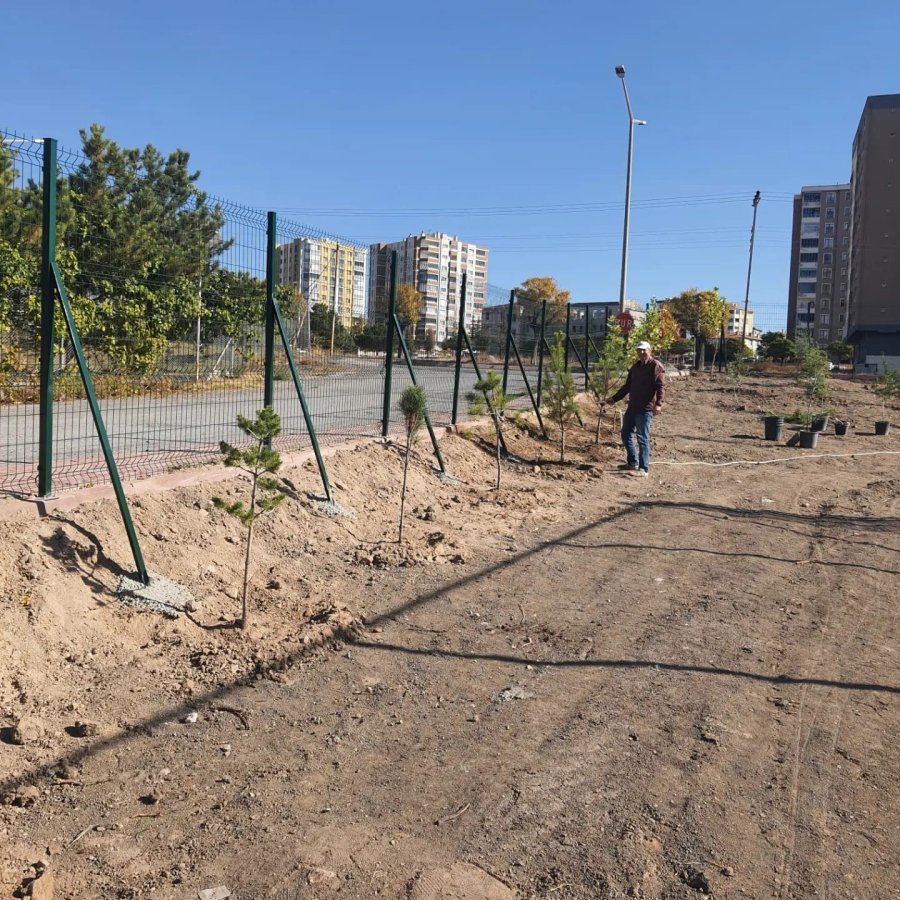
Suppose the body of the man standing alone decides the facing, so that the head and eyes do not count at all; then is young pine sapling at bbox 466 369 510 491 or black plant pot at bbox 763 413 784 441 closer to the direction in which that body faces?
the young pine sapling

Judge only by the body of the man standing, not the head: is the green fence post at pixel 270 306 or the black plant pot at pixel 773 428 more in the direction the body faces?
the green fence post

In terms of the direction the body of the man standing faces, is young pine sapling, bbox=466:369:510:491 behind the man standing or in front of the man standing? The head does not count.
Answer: in front

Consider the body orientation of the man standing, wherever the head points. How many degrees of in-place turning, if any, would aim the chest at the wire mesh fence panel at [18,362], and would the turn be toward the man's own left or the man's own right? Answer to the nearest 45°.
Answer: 0° — they already face it

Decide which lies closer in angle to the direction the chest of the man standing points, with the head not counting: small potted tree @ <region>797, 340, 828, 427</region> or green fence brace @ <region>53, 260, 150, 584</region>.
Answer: the green fence brace

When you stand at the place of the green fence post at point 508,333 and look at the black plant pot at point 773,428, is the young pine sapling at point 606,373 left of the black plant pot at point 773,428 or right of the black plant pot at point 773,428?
right

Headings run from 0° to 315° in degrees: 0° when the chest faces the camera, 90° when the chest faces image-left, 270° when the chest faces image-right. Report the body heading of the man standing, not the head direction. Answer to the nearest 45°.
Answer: approximately 45°

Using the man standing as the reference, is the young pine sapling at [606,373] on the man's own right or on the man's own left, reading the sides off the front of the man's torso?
on the man's own right

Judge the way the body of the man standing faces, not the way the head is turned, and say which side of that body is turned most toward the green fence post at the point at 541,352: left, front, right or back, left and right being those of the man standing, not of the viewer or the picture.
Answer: right

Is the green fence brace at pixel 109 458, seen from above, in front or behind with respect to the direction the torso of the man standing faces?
in front

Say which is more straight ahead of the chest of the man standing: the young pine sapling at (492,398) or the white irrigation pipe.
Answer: the young pine sapling

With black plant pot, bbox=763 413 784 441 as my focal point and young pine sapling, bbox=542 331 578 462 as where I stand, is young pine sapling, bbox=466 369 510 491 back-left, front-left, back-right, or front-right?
back-right

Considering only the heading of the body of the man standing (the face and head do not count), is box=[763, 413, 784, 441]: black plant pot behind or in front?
behind

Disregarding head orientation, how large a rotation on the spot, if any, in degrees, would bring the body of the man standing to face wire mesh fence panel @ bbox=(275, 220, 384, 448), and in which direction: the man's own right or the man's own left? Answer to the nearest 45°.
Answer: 0° — they already face it

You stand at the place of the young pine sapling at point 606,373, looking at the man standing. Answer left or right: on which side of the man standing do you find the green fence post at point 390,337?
right

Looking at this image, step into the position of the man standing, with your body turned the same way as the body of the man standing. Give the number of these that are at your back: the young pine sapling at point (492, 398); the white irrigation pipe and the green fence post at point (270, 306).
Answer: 1

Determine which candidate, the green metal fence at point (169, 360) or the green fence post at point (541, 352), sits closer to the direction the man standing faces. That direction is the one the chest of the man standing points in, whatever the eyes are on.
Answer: the green metal fence
